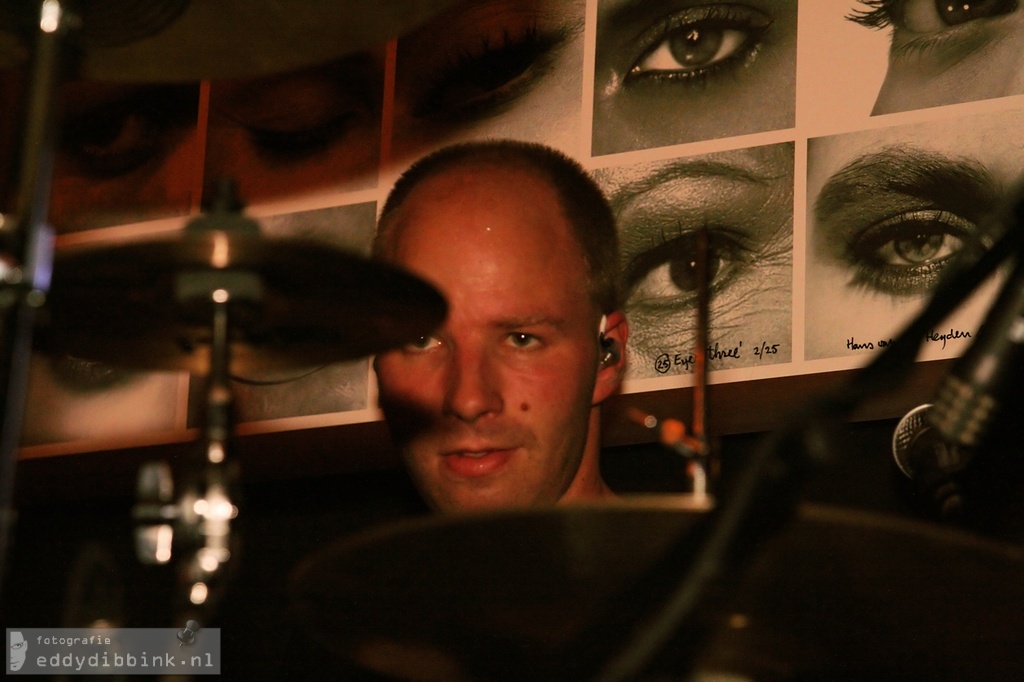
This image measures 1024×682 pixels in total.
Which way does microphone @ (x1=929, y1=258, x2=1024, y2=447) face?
to the viewer's left
